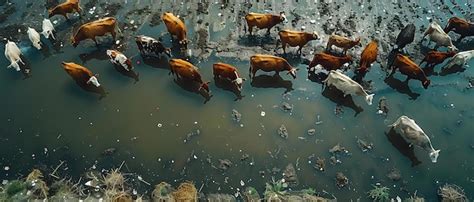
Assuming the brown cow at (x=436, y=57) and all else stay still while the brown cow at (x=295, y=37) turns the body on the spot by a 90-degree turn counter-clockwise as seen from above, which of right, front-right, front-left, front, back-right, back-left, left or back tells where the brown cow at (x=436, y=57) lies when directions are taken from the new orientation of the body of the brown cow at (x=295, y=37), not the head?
right

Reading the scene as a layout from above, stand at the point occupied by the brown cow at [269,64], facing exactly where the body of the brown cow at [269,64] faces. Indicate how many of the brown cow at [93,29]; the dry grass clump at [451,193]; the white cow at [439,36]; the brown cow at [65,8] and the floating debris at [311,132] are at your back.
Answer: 2

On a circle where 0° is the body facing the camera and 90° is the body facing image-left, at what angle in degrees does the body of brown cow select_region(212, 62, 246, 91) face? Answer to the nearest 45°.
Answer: approximately 315°

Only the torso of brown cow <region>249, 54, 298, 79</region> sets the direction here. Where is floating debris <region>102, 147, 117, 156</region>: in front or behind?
behind

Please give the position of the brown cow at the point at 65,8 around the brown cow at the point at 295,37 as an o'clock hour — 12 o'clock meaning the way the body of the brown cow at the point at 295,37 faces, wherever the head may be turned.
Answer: the brown cow at the point at 65,8 is roughly at 6 o'clock from the brown cow at the point at 295,37.

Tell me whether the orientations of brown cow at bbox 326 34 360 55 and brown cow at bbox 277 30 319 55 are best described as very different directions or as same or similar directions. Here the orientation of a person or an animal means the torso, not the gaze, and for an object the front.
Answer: same or similar directions

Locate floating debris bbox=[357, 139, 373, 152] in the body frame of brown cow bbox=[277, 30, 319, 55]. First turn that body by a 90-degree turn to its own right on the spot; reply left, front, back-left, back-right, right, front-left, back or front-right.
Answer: front-left

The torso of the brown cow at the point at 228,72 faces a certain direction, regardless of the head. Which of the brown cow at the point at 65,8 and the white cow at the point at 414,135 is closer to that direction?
the white cow

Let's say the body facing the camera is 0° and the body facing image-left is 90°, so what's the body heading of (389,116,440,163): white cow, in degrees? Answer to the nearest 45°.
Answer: approximately 315°

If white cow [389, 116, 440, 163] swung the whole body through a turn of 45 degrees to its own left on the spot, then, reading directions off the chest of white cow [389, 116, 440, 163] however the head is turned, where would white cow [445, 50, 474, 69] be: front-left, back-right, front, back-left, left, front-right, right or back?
left

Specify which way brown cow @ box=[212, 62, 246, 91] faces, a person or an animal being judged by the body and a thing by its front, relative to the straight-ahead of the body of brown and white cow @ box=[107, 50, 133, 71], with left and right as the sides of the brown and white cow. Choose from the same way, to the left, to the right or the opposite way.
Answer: the same way

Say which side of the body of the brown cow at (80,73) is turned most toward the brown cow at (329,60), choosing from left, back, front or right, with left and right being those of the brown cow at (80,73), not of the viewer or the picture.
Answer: front

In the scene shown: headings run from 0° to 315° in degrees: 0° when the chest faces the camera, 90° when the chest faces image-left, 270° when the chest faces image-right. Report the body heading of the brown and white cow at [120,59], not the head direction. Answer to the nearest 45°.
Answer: approximately 315°

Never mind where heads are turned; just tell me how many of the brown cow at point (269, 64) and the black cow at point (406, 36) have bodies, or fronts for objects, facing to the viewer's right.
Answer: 1

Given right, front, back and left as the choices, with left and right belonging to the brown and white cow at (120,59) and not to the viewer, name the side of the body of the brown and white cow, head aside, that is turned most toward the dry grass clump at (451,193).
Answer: front
